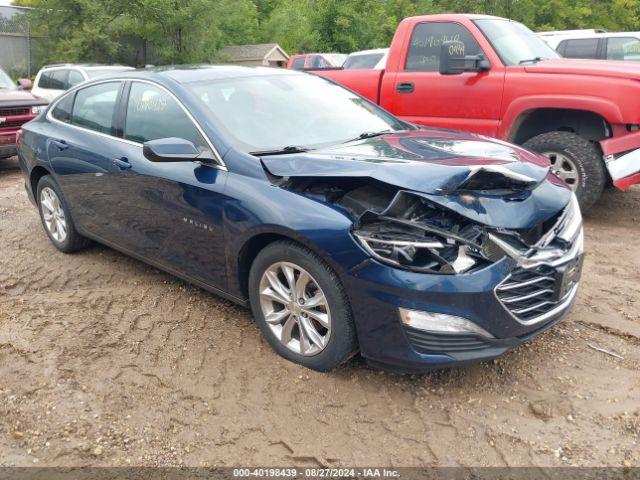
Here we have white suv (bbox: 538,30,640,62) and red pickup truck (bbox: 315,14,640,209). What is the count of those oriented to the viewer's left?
0

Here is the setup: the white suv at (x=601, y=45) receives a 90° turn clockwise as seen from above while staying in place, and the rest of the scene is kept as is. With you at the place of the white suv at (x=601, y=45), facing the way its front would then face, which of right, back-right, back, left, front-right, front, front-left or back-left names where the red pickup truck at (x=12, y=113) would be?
front-right

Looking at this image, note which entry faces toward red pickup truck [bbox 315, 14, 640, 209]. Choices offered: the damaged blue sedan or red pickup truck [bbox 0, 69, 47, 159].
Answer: red pickup truck [bbox 0, 69, 47, 159]

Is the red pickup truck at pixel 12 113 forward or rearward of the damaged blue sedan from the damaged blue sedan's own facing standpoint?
rearward

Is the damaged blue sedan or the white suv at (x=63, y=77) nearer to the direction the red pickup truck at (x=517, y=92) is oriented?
the damaged blue sedan

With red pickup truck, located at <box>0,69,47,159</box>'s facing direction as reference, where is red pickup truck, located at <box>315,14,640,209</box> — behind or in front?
in front

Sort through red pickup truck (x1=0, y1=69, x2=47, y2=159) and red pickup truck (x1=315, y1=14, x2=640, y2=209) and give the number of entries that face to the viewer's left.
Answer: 0
